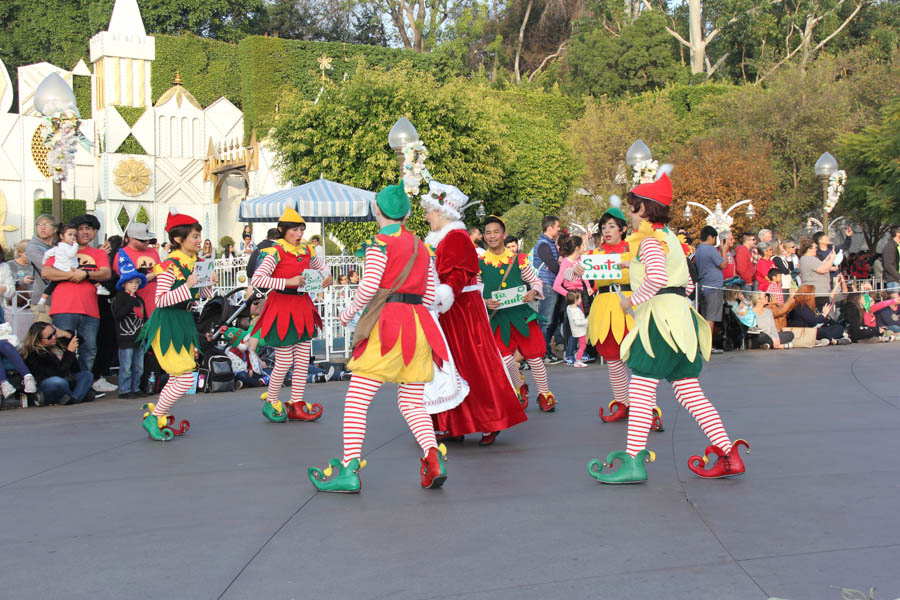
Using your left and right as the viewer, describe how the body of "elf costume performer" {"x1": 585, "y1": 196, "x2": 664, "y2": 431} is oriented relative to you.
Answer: facing the viewer and to the left of the viewer

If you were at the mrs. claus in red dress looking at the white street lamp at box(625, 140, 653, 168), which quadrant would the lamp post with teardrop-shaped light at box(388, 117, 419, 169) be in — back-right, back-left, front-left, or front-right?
front-left

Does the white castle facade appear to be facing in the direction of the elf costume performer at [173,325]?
yes

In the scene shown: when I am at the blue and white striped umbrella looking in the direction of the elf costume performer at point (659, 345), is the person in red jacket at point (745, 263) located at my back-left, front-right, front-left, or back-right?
front-left

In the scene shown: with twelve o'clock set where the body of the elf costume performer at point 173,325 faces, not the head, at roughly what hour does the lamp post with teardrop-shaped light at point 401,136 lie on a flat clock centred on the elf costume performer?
The lamp post with teardrop-shaped light is roughly at 10 o'clock from the elf costume performer.

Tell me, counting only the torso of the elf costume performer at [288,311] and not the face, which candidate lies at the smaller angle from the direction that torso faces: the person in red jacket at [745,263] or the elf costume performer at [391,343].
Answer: the elf costume performer

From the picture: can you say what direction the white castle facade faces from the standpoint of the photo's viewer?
facing the viewer

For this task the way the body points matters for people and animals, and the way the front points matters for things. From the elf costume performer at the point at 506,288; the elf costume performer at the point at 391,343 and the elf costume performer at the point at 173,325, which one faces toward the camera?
the elf costume performer at the point at 506,288

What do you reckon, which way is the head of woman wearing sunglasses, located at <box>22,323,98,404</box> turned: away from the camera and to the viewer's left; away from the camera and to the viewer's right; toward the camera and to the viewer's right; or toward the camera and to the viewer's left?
toward the camera and to the viewer's right

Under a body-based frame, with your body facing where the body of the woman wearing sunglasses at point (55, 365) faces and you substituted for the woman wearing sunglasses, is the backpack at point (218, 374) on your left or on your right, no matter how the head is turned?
on your left

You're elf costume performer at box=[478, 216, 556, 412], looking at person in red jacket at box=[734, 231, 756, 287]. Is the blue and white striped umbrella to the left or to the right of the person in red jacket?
left

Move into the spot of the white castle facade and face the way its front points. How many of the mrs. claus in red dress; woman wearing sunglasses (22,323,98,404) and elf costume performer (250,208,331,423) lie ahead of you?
3

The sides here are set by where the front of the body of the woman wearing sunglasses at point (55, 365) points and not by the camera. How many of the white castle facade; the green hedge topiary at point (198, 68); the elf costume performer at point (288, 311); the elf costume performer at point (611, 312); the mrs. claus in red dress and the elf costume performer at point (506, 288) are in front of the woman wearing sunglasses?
4
